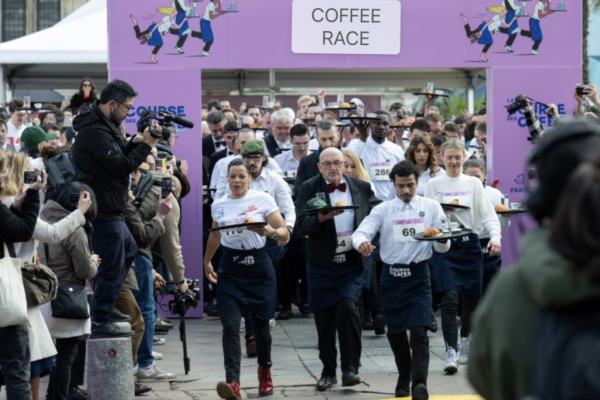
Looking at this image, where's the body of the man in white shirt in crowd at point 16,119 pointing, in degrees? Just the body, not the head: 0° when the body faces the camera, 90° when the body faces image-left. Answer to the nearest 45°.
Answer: approximately 315°

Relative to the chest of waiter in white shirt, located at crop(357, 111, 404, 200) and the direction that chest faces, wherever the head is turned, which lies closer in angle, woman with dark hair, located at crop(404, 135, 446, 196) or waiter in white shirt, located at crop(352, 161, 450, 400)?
the waiter in white shirt

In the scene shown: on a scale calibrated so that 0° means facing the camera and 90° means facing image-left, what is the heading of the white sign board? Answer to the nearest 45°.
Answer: approximately 0°

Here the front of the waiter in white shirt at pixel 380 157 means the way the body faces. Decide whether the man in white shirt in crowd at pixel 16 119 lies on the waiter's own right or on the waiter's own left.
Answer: on the waiter's own right

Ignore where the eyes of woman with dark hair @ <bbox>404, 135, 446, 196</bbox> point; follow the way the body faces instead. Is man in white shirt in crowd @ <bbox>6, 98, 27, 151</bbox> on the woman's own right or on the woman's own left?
on the woman's own right

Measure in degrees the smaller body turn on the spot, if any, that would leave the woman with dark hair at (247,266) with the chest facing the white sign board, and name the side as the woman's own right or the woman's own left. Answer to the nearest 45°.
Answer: approximately 180°

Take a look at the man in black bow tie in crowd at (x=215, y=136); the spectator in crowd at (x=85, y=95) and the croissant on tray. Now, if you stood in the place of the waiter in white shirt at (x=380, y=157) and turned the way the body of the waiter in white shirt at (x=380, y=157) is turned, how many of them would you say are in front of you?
1

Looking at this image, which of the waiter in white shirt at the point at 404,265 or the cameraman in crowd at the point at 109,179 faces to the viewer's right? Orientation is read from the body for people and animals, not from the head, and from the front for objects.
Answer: the cameraman in crowd

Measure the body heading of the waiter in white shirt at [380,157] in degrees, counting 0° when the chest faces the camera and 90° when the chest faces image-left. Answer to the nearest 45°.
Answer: approximately 0°

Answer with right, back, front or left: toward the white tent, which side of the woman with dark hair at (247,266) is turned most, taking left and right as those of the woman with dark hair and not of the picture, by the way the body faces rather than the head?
back
